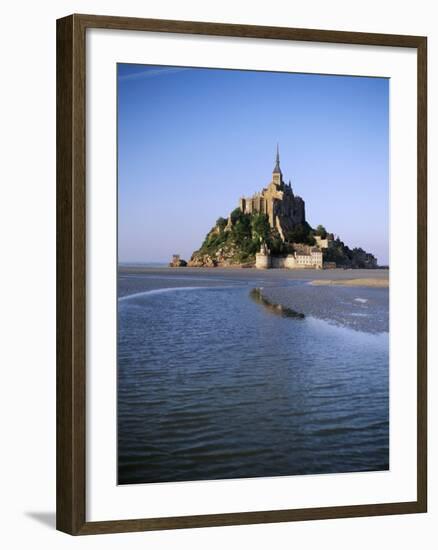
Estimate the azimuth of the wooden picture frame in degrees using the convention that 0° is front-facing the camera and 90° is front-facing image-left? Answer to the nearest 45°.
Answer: approximately 315°
